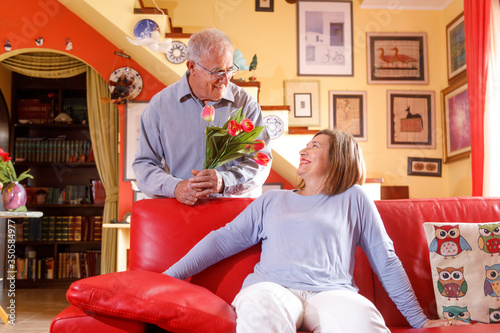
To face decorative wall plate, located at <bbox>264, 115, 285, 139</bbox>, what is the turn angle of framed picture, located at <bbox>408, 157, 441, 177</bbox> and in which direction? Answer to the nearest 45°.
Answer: approximately 45° to its right

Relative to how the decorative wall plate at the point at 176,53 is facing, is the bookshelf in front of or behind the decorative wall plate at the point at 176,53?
behind

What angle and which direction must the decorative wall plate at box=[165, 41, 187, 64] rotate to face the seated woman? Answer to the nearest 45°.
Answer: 0° — it already faces them

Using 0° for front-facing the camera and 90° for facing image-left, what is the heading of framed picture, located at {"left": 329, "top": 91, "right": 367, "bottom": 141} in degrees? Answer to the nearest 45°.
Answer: approximately 0°

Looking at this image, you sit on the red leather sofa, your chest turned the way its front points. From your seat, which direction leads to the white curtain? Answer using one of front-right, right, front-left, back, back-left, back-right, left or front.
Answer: back-left
